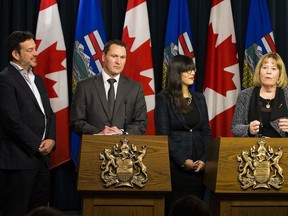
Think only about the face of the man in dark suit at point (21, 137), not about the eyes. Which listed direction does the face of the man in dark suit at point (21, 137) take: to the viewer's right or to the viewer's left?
to the viewer's right

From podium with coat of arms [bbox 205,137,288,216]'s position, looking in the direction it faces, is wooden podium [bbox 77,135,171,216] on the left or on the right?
on its right

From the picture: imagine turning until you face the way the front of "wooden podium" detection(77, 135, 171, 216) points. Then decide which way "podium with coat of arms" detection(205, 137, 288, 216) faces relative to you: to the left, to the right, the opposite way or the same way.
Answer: the same way

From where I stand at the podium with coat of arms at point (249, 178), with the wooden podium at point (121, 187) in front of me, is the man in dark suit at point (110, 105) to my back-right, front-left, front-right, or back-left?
front-right

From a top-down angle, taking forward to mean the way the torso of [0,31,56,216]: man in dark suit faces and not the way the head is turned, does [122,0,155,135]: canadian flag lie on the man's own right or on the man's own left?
on the man's own left

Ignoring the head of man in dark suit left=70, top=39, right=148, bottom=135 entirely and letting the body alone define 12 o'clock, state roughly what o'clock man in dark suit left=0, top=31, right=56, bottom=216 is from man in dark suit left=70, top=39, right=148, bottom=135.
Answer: man in dark suit left=0, top=31, right=56, bottom=216 is roughly at 3 o'clock from man in dark suit left=70, top=39, right=148, bottom=135.

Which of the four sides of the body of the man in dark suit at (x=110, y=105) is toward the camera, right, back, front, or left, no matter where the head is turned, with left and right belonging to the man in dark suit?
front

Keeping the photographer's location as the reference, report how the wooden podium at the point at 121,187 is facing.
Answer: facing the viewer

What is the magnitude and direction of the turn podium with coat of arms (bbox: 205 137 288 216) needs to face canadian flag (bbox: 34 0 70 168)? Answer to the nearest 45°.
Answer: approximately 135° to its right

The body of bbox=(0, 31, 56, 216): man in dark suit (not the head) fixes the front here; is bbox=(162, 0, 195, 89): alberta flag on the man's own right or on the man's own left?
on the man's own left

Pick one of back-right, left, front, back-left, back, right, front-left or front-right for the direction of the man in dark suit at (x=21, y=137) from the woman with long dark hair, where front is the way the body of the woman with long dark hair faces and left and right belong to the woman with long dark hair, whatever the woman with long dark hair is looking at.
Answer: back-right

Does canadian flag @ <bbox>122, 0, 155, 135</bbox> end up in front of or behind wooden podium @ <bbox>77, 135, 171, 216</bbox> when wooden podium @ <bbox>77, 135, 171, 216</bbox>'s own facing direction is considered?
behind

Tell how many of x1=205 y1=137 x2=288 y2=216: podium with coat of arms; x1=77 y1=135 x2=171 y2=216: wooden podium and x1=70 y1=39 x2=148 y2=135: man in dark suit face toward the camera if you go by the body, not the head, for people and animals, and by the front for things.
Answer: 3
